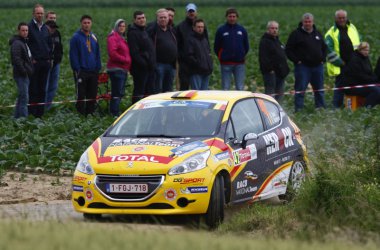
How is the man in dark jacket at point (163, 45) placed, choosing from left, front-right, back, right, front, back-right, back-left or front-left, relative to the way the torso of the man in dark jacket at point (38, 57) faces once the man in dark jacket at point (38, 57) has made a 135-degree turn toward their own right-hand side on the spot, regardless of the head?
back-right

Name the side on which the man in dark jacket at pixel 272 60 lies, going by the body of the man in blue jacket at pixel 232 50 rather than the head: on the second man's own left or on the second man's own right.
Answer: on the second man's own left

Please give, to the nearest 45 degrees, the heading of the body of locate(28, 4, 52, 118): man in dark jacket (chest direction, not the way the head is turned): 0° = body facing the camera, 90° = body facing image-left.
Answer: approximately 0°

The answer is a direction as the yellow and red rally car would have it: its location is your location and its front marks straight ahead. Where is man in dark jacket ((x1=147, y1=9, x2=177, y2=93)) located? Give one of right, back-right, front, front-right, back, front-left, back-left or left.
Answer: back-right

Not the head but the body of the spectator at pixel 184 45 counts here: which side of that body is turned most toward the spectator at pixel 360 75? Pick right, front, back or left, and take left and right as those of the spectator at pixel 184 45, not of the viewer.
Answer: left

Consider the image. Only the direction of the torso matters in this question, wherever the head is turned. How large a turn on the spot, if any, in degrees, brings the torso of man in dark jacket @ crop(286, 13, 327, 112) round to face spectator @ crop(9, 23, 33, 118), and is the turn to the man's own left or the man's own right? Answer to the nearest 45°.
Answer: approximately 45° to the man's own right
